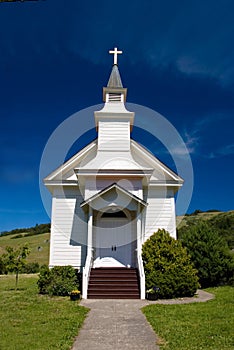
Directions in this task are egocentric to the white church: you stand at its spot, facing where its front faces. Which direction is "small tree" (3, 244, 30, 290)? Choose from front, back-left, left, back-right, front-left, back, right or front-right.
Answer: right

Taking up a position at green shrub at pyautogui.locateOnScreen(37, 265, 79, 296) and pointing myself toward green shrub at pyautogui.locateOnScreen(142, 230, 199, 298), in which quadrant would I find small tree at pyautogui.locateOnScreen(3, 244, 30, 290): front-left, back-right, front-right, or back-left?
back-left

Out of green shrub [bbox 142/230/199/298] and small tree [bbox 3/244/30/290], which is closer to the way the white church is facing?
the green shrub

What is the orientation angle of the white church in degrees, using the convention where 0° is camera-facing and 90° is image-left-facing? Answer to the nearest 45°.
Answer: approximately 0°

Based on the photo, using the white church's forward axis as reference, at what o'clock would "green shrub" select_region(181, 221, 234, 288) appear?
The green shrub is roughly at 8 o'clock from the white church.

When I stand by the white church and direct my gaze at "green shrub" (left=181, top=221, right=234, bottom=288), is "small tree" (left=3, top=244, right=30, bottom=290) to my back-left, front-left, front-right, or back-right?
back-left

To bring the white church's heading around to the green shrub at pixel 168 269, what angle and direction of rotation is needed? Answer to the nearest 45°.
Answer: approximately 45° to its left

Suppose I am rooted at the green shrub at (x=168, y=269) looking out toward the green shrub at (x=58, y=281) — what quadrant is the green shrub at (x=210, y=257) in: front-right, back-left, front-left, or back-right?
back-right
